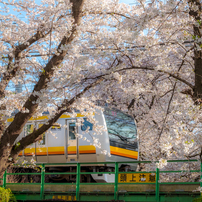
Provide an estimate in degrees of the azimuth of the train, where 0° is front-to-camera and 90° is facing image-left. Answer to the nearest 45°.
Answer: approximately 315°

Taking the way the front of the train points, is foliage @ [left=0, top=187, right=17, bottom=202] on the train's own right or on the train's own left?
on the train's own right
